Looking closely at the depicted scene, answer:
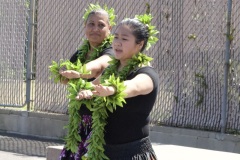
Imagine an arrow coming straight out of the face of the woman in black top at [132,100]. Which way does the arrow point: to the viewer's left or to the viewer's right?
to the viewer's left

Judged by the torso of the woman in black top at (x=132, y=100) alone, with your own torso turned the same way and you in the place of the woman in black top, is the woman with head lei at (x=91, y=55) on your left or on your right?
on your right

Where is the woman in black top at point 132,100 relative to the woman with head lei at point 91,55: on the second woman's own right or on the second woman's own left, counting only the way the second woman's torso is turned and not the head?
on the second woman's own left

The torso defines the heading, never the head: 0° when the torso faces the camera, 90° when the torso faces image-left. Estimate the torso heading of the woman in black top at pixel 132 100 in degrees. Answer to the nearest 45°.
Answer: approximately 45°

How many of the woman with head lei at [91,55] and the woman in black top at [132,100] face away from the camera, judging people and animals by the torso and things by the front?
0

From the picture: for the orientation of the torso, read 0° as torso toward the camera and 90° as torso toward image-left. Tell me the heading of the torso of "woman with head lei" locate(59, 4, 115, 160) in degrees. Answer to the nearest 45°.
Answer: approximately 45°
